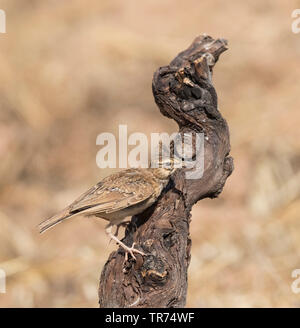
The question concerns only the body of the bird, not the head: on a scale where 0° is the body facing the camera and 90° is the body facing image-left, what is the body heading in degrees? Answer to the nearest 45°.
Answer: approximately 270°
